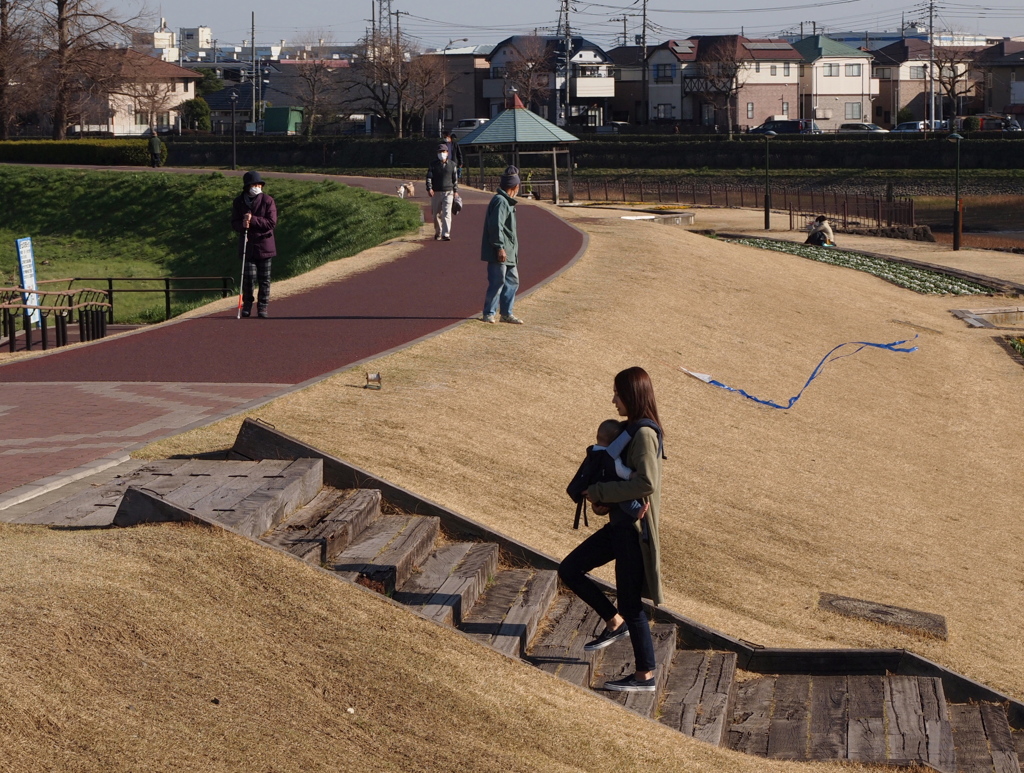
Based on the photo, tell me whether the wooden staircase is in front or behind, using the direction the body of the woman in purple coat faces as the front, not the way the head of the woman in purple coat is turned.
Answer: in front

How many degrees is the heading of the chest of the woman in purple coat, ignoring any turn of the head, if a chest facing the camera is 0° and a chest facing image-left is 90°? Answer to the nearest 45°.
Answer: approximately 0°

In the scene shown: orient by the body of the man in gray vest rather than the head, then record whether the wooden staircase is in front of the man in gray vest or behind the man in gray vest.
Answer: in front

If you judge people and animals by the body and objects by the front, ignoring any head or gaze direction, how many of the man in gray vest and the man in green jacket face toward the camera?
1

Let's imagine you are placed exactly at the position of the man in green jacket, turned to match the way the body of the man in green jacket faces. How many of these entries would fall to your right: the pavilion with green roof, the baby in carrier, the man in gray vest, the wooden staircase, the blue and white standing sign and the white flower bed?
2

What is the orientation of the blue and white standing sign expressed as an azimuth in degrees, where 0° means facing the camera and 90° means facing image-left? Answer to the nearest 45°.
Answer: approximately 0°

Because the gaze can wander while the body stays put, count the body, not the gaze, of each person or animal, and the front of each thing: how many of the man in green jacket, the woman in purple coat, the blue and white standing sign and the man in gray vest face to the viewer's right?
1

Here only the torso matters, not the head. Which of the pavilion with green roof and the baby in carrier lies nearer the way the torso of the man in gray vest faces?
the baby in carrier

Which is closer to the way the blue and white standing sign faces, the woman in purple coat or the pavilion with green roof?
the woman in purple coat

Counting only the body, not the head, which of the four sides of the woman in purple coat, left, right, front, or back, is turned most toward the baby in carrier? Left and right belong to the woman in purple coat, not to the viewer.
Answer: front
